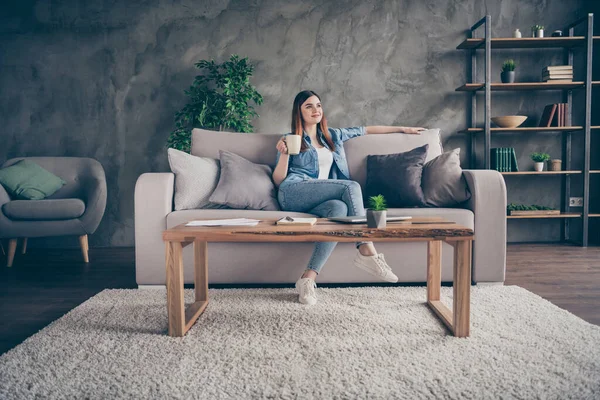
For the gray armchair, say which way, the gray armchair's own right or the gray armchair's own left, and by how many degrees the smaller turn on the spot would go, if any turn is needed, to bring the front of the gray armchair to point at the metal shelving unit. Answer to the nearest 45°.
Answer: approximately 90° to the gray armchair's own left

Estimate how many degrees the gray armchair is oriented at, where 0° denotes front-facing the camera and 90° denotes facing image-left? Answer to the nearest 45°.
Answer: approximately 0°

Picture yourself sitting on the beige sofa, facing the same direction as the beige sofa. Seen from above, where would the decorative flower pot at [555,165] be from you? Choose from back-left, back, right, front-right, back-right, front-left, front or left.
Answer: back-left

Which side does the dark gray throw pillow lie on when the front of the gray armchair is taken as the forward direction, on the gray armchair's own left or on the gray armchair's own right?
on the gray armchair's own left

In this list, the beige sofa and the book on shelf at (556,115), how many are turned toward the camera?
2
